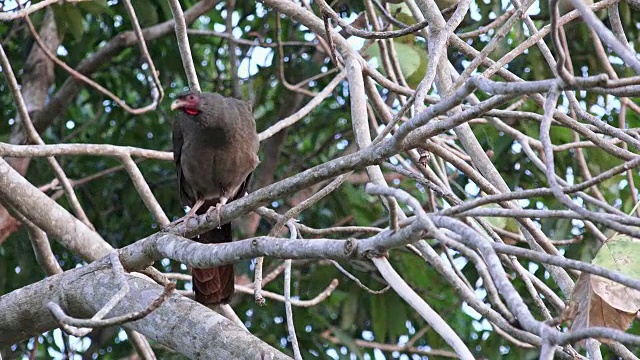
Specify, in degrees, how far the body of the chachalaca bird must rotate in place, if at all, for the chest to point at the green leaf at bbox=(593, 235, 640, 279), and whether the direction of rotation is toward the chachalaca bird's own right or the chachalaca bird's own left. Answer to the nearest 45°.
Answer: approximately 45° to the chachalaca bird's own left

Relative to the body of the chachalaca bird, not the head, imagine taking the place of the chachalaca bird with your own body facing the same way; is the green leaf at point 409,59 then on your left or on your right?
on your left

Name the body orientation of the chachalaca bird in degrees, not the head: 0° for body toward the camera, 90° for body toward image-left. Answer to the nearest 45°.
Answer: approximately 0°
